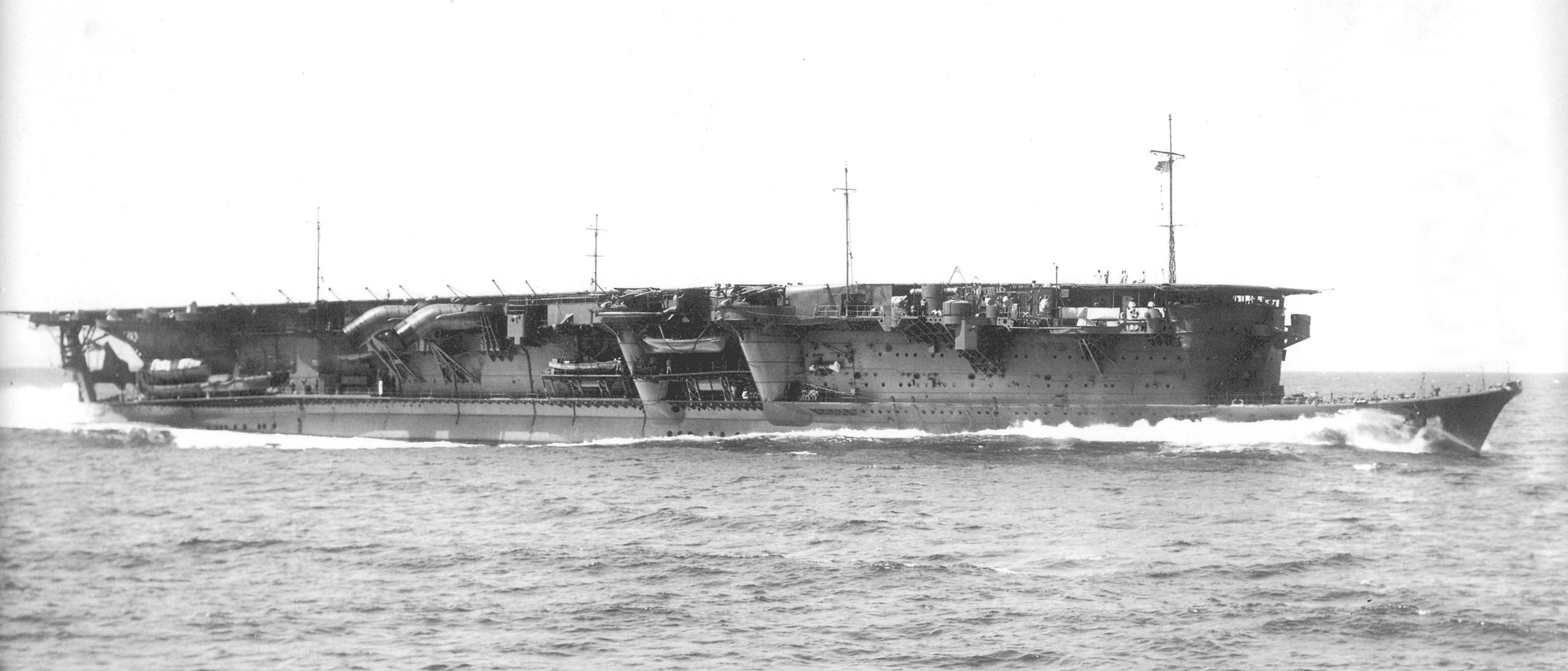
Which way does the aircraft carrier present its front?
to the viewer's right
